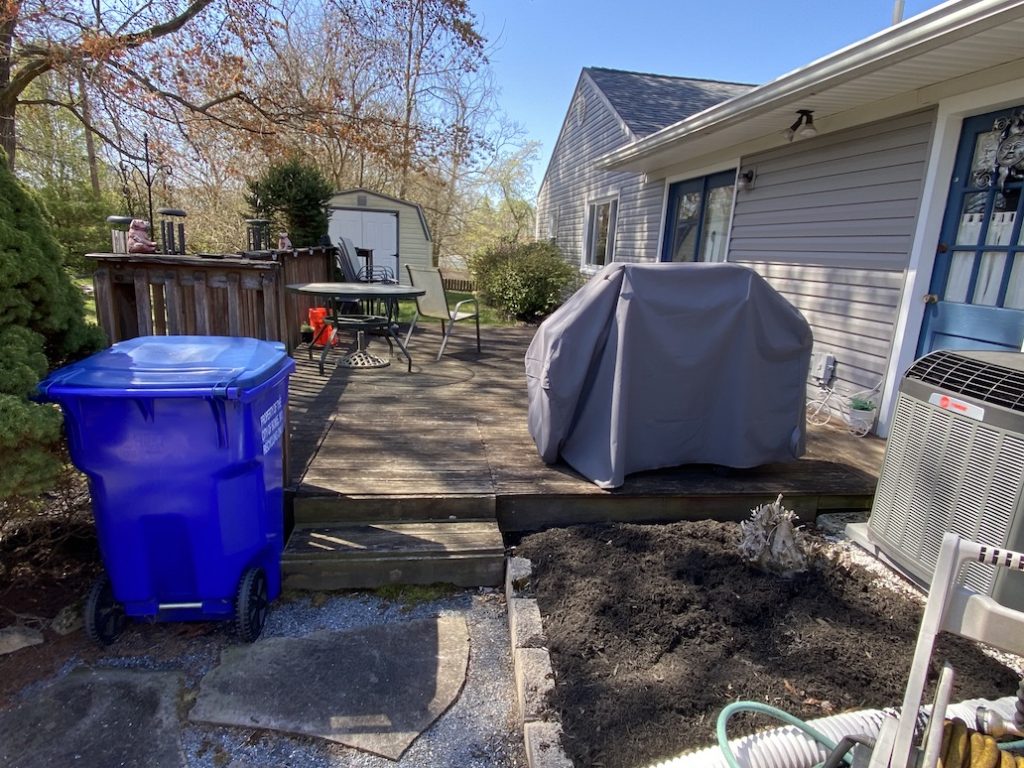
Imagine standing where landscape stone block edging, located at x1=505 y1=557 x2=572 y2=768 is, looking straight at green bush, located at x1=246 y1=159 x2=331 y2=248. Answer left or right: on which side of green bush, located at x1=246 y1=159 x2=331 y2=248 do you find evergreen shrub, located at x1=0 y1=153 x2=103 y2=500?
left

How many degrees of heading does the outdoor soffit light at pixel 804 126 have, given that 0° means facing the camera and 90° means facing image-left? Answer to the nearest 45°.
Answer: approximately 45°

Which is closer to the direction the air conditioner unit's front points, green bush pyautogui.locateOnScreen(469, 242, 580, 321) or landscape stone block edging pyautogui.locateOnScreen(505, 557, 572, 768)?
the landscape stone block edging
